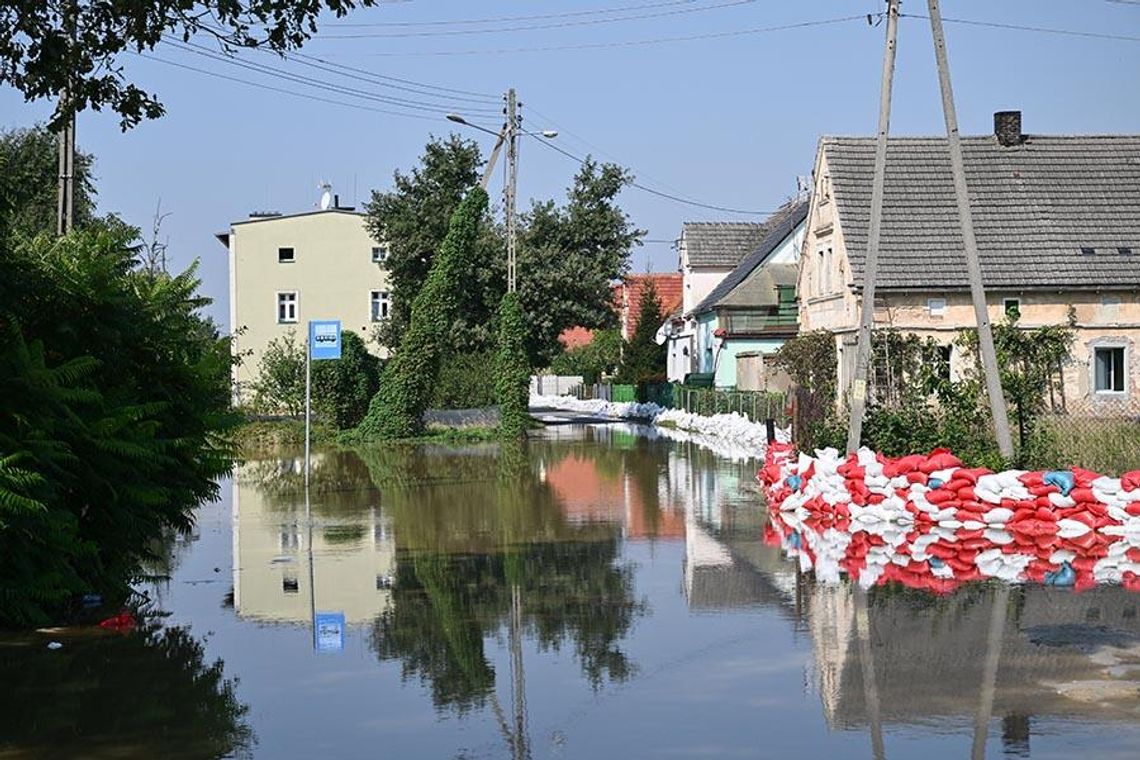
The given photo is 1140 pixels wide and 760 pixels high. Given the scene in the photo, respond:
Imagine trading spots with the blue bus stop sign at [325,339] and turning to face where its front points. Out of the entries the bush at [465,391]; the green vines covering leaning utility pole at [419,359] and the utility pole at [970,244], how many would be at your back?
2

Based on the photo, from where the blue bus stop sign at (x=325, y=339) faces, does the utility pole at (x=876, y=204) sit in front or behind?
in front

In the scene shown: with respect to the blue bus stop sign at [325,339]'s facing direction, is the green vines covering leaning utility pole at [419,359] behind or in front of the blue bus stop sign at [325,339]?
behind

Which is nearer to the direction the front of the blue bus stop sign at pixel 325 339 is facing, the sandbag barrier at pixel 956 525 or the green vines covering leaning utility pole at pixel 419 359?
the sandbag barrier

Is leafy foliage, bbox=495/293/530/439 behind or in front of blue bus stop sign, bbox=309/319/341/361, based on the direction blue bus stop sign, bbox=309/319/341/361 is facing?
behind

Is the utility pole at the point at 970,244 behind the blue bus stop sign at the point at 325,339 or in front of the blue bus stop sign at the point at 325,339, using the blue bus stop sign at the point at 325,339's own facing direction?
in front

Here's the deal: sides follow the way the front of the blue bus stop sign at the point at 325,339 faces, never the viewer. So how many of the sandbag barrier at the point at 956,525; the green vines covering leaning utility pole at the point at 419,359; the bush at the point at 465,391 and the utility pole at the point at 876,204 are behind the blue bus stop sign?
2

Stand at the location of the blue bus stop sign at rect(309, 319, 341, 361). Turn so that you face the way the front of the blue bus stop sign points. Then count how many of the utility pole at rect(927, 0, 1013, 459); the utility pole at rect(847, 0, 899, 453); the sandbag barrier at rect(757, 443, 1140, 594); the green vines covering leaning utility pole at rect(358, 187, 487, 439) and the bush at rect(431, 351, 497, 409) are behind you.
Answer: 2

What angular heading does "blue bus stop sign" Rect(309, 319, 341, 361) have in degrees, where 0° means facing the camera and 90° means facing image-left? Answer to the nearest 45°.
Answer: approximately 0°

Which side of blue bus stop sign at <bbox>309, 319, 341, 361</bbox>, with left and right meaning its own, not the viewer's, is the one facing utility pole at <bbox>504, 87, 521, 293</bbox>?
back

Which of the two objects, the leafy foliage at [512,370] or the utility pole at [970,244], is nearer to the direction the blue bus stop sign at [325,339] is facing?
the utility pole

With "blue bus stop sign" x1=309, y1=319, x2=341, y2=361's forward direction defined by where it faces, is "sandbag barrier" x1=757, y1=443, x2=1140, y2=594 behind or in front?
in front
